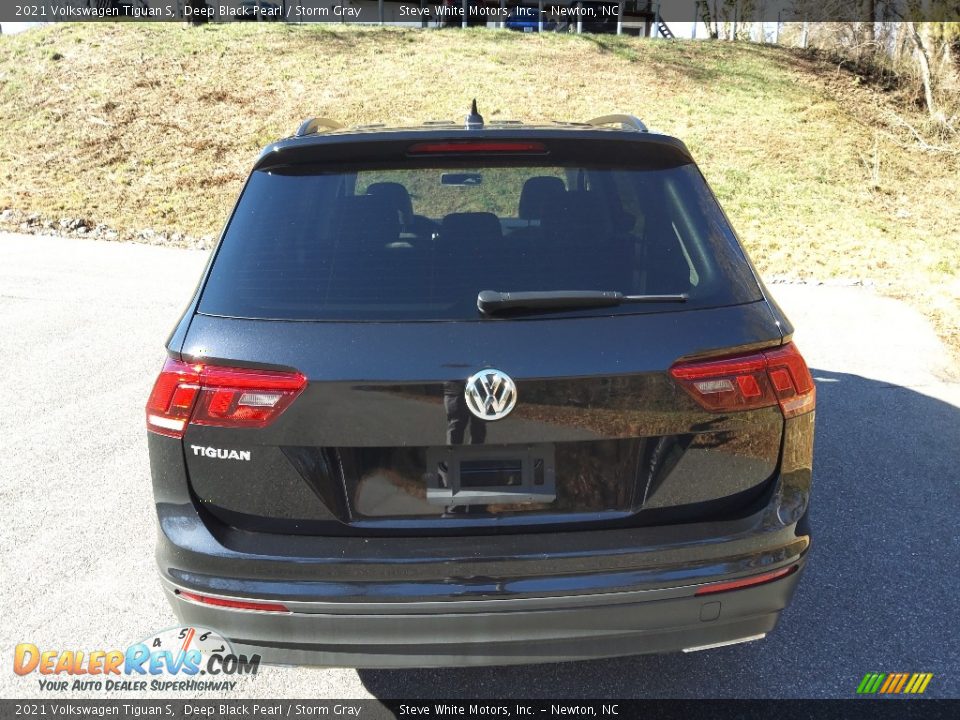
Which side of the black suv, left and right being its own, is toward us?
back

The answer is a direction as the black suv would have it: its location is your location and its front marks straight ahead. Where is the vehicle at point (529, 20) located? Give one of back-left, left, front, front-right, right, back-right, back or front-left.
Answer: front
